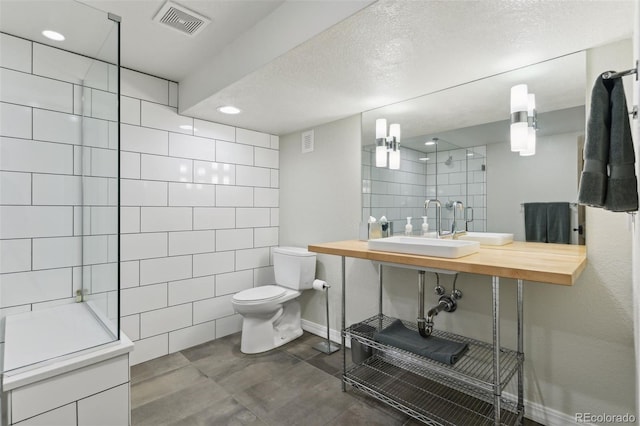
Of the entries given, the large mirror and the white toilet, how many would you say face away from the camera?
0

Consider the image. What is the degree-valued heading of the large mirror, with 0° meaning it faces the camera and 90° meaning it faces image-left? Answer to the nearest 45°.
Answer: approximately 45°

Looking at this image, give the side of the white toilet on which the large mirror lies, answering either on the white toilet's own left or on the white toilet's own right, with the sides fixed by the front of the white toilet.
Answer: on the white toilet's own left

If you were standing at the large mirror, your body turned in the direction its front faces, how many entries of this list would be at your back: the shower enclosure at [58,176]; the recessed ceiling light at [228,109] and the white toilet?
0

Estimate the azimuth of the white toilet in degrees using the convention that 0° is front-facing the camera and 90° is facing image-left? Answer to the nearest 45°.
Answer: approximately 45°

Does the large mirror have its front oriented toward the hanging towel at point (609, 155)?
no

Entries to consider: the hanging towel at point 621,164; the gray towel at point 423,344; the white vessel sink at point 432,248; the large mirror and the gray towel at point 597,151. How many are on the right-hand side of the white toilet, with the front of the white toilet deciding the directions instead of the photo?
0
